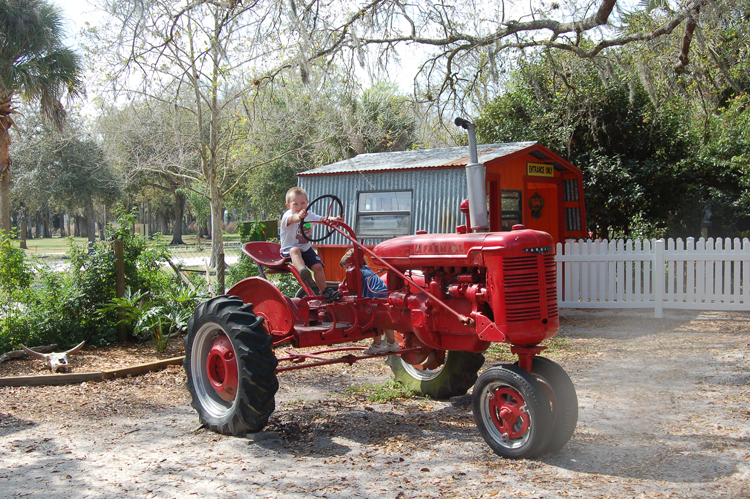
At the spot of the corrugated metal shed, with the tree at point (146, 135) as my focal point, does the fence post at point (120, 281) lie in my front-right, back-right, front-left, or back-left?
back-left

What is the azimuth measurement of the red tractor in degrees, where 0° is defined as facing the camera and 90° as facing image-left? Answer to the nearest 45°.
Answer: approximately 315°

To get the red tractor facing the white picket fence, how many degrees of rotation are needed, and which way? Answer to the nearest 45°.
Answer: approximately 90° to its left

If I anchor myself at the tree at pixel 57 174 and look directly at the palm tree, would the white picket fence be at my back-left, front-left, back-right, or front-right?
front-left

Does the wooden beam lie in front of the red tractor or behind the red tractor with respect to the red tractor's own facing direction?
behind

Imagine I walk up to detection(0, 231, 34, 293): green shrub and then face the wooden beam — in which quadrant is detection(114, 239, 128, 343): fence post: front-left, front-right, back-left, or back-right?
front-left

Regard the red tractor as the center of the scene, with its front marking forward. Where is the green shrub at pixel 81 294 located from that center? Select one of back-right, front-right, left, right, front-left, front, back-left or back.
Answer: back

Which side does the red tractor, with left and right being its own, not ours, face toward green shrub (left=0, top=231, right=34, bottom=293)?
back

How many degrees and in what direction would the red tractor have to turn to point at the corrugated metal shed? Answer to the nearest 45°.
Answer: approximately 135° to its left

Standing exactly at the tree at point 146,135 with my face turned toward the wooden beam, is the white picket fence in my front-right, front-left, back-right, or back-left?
front-left

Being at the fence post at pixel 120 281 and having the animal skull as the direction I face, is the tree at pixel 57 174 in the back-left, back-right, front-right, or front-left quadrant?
back-right

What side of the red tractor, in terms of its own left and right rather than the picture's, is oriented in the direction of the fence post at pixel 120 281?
back
